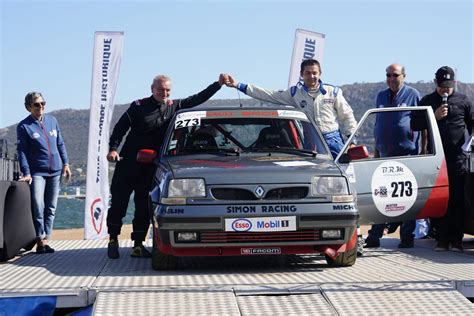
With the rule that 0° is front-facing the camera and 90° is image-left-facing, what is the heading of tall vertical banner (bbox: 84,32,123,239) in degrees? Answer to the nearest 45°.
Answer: approximately 0°

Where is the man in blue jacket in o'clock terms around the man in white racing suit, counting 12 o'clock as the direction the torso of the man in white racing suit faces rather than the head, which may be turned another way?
The man in blue jacket is roughly at 8 o'clock from the man in white racing suit.

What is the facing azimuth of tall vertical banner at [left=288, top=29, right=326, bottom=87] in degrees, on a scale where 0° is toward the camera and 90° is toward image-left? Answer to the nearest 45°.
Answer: approximately 0°

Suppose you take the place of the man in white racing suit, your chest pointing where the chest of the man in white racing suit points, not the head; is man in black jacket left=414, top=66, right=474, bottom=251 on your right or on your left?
on your left

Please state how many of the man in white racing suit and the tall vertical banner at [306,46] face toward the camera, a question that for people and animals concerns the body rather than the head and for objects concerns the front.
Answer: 2

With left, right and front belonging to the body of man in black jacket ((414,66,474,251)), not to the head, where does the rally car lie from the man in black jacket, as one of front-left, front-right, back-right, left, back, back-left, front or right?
front-right

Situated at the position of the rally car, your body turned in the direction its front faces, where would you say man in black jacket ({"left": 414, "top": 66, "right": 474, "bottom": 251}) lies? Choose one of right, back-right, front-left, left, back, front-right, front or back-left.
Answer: back-left
